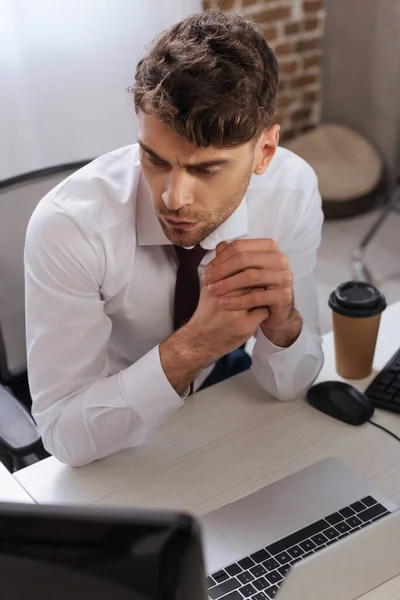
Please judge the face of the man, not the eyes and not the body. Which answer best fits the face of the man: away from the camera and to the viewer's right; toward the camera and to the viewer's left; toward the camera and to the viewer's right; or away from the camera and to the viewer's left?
toward the camera and to the viewer's left

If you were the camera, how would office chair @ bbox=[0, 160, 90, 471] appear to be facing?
facing the viewer and to the right of the viewer

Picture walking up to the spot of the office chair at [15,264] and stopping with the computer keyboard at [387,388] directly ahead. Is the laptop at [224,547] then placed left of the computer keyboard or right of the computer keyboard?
right

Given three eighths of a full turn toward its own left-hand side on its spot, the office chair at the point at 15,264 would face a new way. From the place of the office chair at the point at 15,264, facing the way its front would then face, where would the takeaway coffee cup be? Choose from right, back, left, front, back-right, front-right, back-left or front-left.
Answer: back-right

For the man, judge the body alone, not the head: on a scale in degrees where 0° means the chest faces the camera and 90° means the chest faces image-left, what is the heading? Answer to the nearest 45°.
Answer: approximately 0°
